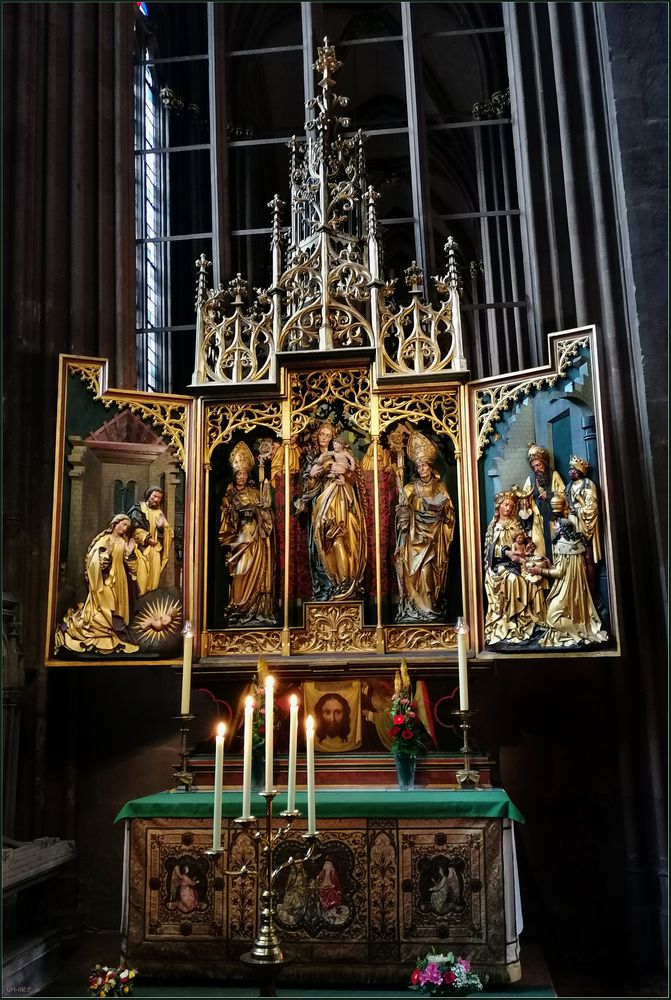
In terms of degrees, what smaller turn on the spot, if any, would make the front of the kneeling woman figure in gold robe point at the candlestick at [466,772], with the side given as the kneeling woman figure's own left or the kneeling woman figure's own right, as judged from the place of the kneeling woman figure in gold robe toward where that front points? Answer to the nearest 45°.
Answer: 0° — it already faces it

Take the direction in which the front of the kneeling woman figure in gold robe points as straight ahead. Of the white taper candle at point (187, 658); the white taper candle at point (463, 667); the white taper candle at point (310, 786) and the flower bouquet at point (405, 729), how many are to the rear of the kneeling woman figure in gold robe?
0

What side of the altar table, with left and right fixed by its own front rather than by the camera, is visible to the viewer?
front

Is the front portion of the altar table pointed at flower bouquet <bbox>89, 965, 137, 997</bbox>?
no

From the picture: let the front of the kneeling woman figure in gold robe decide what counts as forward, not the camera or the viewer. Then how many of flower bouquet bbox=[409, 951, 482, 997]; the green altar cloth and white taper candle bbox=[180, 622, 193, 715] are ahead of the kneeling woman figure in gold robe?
3

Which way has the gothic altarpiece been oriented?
toward the camera

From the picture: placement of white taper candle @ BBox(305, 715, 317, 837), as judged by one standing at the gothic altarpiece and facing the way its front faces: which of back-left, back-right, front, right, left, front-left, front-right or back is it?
front

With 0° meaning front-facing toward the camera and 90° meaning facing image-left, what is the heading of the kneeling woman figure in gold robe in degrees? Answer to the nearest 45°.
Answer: approximately 315°

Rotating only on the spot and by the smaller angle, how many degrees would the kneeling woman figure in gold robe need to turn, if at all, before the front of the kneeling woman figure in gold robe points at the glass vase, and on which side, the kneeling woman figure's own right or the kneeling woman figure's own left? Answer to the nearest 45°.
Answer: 0° — it already faces it

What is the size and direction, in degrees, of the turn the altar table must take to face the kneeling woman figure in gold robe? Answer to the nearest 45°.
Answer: approximately 135° to its right

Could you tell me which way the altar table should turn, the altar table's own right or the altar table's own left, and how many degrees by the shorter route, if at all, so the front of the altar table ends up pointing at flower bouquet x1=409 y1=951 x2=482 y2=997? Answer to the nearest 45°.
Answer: approximately 45° to the altar table's own left

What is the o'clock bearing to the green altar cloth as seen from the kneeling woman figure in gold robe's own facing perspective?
The green altar cloth is roughly at 12 o'clock from the kneeling woman figure in gold robe.

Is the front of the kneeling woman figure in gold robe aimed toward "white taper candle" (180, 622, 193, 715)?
yes

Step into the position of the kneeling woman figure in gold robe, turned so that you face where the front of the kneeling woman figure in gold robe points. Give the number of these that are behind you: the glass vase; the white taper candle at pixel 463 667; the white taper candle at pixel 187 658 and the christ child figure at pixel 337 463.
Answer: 0

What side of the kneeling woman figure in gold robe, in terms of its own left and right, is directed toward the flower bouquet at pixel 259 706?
front
